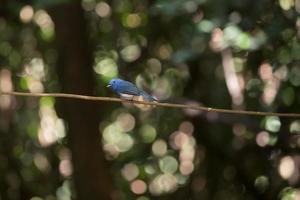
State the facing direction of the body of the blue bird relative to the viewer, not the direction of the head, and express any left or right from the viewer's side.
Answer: facing to the left of the viewer

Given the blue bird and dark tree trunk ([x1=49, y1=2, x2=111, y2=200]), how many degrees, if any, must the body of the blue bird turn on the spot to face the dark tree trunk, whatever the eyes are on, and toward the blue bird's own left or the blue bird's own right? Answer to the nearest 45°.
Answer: approximately 90° to the blue bird's own right
